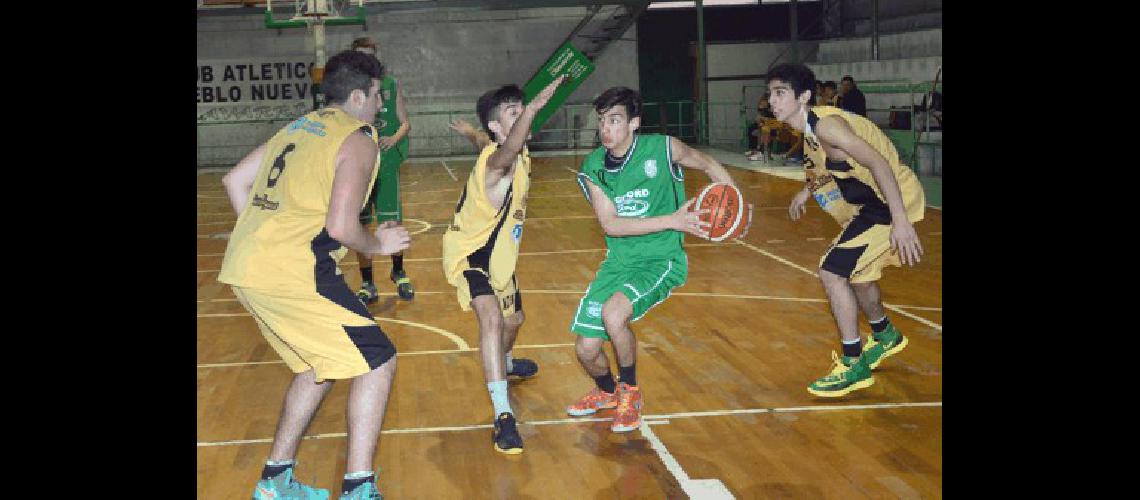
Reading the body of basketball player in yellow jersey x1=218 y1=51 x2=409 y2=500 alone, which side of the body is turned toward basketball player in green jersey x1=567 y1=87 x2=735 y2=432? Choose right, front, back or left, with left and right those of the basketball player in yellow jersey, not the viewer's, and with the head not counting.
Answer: front

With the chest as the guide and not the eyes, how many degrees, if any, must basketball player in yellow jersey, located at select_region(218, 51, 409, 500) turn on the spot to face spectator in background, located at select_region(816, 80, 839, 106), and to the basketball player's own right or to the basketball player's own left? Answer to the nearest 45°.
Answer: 0° — they already face them

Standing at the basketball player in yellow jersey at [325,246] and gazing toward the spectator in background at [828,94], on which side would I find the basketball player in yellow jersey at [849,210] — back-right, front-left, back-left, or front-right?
front-right

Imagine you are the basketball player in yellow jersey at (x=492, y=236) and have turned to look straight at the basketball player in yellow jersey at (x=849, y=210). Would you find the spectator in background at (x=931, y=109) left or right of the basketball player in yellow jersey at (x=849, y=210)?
left

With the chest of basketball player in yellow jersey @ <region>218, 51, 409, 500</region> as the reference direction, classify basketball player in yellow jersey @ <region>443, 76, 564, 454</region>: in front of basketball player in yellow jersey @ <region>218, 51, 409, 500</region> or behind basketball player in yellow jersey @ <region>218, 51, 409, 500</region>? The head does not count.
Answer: in front

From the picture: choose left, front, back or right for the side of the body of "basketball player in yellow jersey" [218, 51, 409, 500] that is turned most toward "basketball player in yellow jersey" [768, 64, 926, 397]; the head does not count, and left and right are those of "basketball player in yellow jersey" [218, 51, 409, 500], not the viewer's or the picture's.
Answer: front

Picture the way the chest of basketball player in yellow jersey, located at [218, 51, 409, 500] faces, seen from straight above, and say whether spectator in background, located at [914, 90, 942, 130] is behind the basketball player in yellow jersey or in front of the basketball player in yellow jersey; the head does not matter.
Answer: in front

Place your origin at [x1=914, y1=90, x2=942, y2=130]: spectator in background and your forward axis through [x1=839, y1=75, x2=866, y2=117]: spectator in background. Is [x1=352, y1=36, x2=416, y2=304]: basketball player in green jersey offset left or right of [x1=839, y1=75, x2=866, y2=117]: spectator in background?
left

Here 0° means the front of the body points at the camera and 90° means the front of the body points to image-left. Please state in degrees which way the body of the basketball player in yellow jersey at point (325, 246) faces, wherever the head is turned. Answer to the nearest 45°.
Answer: approximately 225°

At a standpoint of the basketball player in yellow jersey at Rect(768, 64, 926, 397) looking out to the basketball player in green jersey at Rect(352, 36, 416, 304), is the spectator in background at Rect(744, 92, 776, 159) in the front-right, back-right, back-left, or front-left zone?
front-right

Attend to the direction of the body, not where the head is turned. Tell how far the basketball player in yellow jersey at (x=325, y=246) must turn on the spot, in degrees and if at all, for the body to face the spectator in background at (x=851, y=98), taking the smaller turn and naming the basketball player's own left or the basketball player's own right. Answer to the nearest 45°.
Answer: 0° — they already face them

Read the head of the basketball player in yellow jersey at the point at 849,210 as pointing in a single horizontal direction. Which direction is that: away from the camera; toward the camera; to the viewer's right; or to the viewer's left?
to the viewer's left

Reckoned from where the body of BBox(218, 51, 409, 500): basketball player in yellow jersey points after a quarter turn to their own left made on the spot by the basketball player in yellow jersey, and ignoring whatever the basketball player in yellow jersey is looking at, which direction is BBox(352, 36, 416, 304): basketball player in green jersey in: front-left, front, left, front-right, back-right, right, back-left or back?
front-right
